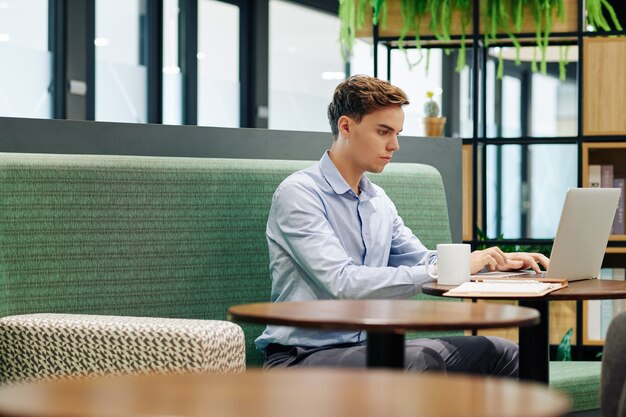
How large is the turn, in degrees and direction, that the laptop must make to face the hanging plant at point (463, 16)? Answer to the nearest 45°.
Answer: approximately 45° to its right

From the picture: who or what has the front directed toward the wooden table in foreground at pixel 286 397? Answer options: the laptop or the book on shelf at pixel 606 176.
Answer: the book on shelf

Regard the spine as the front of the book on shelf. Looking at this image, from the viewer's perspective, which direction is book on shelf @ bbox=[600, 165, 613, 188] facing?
toward the camera

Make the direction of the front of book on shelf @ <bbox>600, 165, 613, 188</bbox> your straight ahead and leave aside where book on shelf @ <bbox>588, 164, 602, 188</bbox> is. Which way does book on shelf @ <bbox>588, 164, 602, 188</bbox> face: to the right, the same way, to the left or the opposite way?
the same way

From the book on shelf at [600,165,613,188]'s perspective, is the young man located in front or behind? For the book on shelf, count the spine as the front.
in front

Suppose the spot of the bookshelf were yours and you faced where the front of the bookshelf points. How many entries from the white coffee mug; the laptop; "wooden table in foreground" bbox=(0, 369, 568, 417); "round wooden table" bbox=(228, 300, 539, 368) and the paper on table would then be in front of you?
5

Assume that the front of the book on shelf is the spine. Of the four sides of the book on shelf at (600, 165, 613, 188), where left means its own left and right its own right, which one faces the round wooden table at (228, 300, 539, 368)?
front

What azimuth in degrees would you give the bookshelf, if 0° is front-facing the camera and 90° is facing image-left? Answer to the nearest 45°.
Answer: approximately 0°

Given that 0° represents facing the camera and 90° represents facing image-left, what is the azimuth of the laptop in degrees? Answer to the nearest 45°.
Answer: approximately 135°

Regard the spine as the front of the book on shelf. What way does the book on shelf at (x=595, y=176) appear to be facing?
toward the camera

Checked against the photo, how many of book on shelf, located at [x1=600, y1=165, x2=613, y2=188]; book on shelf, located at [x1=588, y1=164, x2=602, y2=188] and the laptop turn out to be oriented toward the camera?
2

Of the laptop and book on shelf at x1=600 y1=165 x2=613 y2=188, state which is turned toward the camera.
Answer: the book on shelf

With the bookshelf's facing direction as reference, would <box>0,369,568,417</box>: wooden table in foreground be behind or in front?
in front

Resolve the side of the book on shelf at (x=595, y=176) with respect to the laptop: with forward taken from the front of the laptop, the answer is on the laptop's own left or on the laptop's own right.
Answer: on the laptop's own right

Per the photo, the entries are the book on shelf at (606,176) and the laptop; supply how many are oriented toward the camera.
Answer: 1

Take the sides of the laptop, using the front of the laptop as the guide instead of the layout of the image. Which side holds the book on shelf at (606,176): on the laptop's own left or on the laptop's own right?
on the laptop's own right

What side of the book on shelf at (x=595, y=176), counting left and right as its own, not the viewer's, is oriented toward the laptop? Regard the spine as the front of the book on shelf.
front
